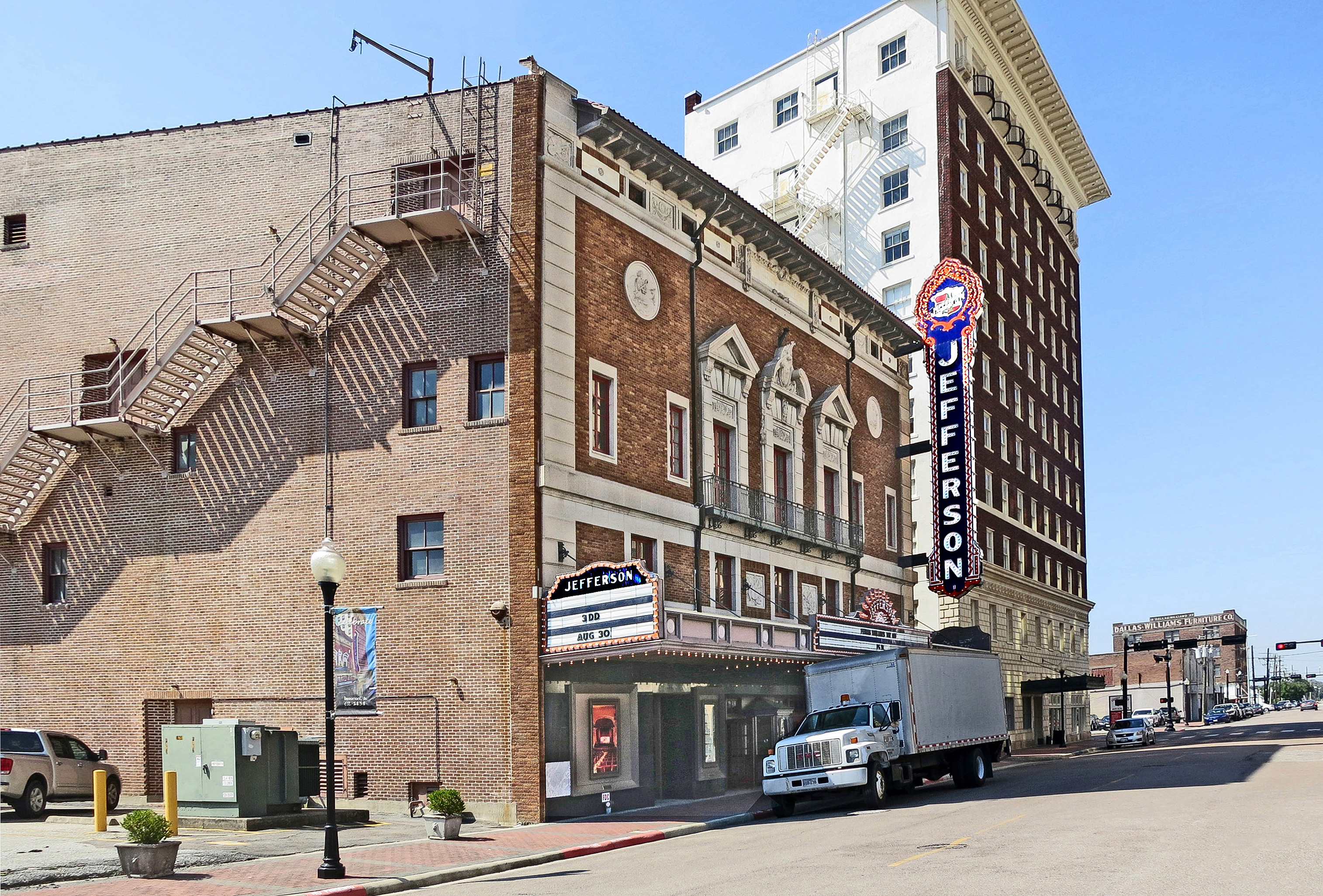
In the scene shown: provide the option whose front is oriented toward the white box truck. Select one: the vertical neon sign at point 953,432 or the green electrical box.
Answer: the vertical neon sign

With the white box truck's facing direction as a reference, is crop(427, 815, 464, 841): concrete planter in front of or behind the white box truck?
in front

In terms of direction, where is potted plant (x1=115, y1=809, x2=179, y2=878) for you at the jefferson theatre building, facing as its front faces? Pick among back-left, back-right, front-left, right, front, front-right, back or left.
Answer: front-right

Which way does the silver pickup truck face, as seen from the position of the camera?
facing away from the viewer and to the right of the viewer

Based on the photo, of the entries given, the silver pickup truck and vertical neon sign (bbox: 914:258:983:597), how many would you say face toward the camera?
1
